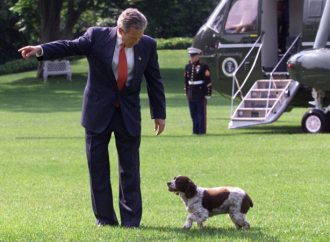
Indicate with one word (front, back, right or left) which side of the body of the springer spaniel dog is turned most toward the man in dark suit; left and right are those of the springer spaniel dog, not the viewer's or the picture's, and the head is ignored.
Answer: front

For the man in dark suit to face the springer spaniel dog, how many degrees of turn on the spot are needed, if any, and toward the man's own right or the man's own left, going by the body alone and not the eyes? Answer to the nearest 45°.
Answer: approximately 45° to the man's own left

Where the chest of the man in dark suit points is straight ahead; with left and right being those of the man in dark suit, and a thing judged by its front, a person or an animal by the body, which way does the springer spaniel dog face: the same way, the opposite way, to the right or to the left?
to the right

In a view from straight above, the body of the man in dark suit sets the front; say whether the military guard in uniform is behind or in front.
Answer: behind

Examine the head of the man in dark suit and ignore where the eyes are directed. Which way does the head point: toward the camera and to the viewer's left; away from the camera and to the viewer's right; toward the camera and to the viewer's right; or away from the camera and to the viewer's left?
toward the camera and to the viewer's right

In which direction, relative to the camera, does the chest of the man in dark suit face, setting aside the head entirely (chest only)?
toward the camera

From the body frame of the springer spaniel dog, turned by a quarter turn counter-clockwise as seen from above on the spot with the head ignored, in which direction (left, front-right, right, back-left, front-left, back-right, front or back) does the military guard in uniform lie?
back

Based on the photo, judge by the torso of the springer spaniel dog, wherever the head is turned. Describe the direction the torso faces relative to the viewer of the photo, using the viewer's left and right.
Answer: facing to the left of the viewer

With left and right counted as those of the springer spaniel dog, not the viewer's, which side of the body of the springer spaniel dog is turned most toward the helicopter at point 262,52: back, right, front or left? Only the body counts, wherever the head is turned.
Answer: right
